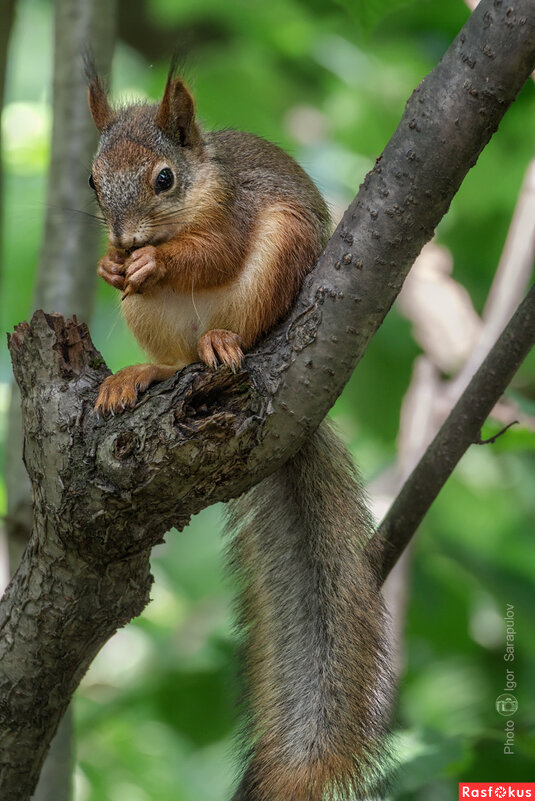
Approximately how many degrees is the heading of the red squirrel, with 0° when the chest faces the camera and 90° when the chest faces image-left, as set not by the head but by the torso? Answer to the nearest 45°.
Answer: approximately 45°
